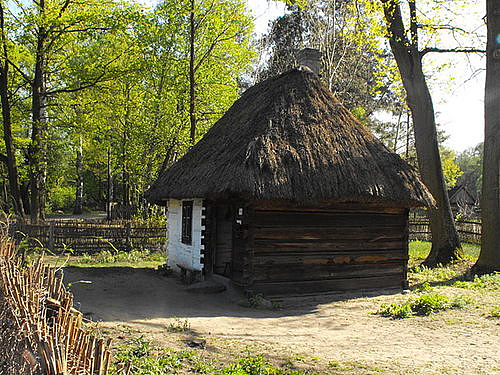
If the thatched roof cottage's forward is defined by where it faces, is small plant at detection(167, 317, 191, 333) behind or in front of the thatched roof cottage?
in front

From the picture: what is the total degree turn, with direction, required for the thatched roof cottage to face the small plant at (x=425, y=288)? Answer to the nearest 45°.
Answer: approximately 135° to its left

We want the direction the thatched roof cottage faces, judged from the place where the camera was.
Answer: facing the viewer and to the left of the viewer

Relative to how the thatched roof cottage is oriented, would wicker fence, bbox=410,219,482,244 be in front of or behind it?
behind

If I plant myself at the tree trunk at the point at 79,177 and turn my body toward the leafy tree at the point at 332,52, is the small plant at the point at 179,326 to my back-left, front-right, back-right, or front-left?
front-right

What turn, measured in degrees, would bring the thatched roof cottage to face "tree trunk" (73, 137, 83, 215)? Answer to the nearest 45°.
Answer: approximately 90° to its right

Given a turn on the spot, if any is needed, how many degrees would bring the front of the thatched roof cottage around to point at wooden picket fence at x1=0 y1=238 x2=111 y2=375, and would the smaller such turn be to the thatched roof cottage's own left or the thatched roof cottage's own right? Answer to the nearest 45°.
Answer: approximately 45° to the thatched roof cottage's own left

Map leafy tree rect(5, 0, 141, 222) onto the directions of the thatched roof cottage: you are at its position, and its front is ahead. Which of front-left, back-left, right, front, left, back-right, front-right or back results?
right

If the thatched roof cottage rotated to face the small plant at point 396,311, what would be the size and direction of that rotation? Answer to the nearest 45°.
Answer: approximately 90° to its left
